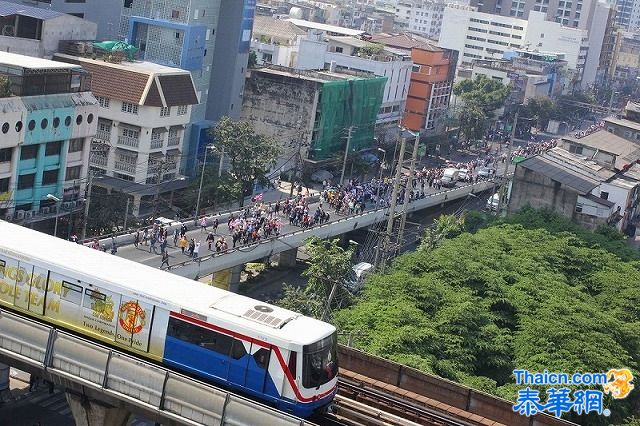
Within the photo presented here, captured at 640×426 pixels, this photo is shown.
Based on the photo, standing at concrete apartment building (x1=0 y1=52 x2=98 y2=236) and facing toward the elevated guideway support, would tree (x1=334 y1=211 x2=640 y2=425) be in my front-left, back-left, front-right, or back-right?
front-left

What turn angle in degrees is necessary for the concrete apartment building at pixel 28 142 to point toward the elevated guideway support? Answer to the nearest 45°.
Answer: approximately 45° to its right

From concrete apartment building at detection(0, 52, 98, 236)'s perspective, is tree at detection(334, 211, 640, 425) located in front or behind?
in front

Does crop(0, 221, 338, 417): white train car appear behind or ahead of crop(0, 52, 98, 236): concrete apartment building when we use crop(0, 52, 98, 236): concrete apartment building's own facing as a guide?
ahead

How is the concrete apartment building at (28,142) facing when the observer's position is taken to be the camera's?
facing the viewer and to the right of the viewer

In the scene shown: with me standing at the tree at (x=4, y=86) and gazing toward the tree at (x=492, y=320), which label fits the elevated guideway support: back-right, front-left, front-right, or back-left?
front-right

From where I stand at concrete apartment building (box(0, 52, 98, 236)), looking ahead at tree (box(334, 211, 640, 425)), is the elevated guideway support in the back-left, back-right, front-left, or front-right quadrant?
front-right
